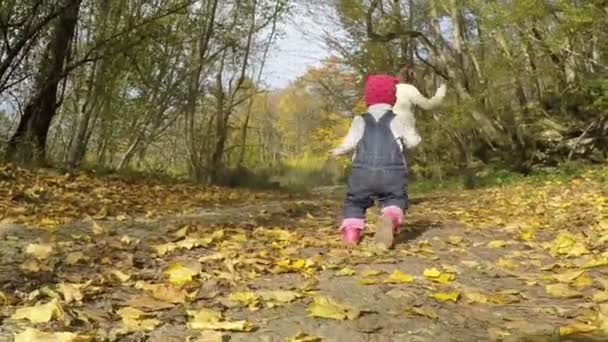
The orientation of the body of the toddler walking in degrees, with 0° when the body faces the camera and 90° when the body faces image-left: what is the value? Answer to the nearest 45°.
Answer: approximately 180°

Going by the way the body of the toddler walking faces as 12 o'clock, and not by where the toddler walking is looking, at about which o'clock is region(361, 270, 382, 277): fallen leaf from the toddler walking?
The fallen leaf is roughly at 6 o'clock from the toddler walking.

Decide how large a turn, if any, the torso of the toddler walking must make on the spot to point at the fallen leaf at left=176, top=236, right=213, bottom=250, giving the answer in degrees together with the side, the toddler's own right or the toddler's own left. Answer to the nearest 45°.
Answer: approximately 90° to the toddler's own left

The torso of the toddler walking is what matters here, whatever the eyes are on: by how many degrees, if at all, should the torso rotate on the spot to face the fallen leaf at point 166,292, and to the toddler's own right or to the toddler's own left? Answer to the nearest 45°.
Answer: approximately 135° to the toddler's own left

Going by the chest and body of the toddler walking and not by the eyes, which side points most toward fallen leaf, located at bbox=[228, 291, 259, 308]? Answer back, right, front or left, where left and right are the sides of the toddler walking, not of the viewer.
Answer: back

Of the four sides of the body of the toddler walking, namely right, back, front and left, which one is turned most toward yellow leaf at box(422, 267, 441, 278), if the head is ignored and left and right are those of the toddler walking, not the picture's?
back

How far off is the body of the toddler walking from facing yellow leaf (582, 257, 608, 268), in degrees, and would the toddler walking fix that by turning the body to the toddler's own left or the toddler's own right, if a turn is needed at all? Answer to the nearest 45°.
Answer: approximately 135° to the toddler's own right

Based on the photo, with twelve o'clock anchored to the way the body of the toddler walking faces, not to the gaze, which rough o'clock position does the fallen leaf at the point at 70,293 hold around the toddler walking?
The fallen leaf is roughly at 7 o'clock from the toddler walking.

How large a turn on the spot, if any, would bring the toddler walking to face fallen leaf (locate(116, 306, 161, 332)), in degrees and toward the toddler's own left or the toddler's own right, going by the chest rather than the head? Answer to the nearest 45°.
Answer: approximately 180°

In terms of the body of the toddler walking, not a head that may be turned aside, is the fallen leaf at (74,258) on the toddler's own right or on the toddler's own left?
on the toddler's own left

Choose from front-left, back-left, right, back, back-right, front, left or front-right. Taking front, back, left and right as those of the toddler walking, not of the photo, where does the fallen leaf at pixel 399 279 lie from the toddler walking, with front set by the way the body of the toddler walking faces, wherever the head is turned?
back

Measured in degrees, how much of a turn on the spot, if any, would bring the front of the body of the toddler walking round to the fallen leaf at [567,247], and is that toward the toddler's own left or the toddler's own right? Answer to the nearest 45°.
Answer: approximately 90° to the toddler's own right

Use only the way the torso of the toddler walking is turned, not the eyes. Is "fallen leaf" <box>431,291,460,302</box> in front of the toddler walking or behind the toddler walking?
behind

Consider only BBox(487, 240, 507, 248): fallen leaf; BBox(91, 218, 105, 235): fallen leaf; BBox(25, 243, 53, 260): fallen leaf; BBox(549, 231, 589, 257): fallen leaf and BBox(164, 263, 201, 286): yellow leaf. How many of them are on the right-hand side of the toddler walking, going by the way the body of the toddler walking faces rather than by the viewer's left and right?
2
